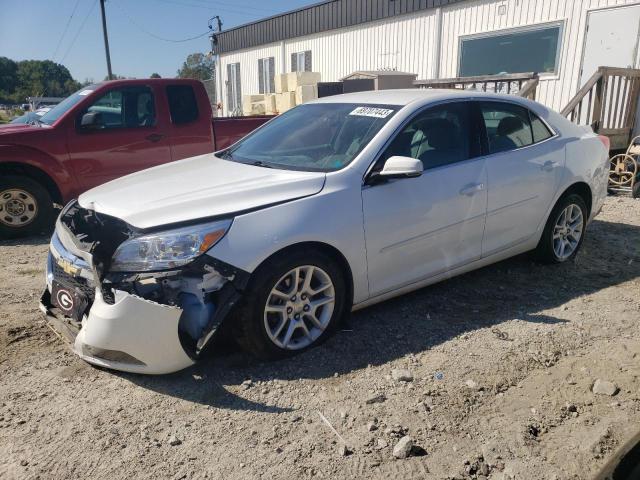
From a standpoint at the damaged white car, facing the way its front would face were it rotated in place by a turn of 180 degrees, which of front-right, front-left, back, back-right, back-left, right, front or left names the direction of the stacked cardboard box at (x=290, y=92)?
front-left

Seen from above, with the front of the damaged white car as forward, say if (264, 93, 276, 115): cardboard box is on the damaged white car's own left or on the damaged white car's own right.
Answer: on the damaged white car's own right

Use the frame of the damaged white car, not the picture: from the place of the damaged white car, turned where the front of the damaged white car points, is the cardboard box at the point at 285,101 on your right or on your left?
on your right

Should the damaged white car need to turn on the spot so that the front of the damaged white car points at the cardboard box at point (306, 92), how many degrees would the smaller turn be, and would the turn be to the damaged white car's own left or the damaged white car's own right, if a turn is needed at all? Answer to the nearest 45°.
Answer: approximately 135° to the damaged white car's own right

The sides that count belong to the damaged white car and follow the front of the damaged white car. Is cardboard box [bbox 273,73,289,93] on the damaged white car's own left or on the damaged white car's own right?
on the damaged white car's own right

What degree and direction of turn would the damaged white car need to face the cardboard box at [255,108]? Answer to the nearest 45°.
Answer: approximately 135° to its right

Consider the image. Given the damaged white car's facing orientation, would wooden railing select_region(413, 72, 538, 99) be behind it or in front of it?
behind

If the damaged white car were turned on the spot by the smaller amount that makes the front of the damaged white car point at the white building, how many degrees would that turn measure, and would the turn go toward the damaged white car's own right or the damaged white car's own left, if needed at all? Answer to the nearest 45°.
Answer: approximately 135° to the damaged white car's own right

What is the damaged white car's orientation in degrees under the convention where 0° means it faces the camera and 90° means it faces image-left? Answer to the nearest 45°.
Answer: approximately 45°
